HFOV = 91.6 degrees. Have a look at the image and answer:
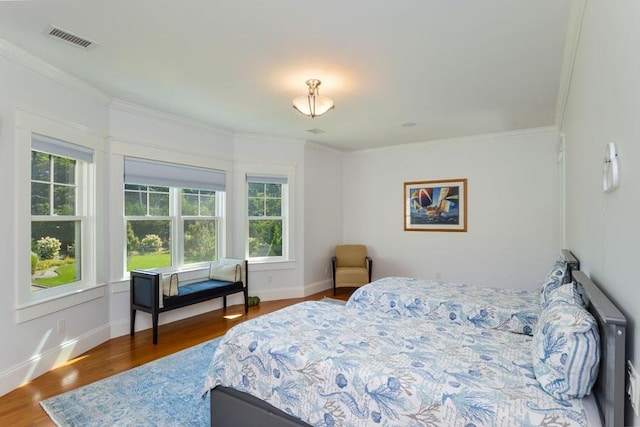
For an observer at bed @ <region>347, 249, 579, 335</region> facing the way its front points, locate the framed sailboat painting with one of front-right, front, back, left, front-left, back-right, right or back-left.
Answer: right

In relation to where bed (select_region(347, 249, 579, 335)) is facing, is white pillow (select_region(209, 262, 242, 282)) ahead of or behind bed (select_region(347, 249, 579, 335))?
ahead

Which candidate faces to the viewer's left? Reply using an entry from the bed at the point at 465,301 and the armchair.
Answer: the bed

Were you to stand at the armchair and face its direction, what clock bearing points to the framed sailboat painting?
The framed sailboat painting is roughly at 9 o'clock from the armchair.

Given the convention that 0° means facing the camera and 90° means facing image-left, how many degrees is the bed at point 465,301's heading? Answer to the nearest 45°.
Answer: approximately 90°

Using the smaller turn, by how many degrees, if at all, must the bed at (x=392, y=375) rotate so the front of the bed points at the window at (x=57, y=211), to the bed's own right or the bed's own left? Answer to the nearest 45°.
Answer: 0° — it already faces it

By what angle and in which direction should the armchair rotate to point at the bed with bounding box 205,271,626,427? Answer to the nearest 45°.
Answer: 0° — it already faces it

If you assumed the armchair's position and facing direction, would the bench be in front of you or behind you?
in front

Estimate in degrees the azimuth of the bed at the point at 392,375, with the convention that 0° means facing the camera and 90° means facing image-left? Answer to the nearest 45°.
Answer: approximately 90°

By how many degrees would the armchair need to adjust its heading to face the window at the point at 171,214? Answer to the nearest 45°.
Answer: approximately 45° to its right
